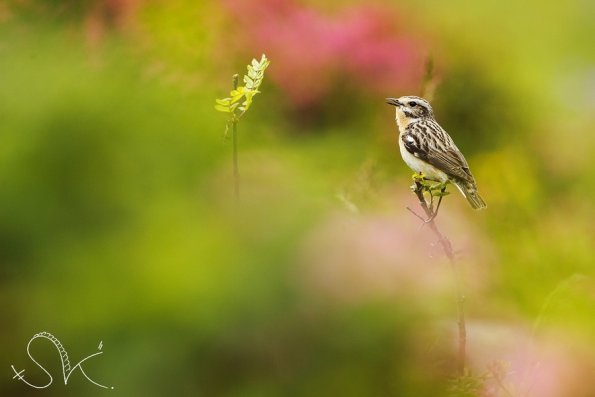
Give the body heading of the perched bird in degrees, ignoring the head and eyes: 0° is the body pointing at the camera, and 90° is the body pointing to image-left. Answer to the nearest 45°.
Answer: approximately 90°

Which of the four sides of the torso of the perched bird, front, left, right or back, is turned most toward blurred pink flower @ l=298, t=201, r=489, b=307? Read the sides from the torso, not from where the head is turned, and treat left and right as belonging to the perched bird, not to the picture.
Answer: left
